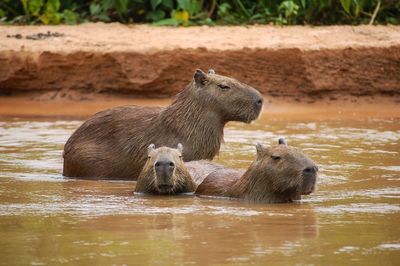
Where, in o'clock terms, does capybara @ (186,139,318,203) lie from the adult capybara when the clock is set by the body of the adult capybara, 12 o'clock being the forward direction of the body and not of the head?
The capybara is roughly at 2 o'clock from the adult capybara.

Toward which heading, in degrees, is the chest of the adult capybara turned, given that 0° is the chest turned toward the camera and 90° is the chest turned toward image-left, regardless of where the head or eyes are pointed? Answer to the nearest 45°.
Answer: approximately 270°
